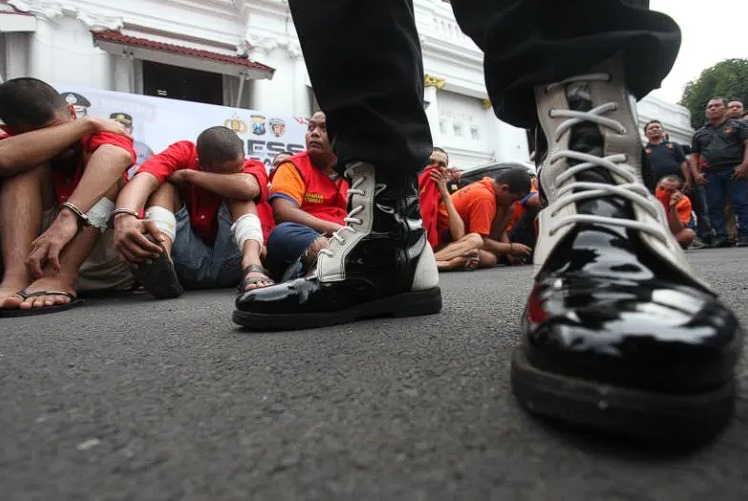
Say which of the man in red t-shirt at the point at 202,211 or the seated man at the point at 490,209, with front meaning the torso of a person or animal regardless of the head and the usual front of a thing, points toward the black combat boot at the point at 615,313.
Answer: the man in red t-shirt

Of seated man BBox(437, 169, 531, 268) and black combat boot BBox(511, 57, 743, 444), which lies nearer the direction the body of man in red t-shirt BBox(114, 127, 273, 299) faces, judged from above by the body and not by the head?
the black combat boot

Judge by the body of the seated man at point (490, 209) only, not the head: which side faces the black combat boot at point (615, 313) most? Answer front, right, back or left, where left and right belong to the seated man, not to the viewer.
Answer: right

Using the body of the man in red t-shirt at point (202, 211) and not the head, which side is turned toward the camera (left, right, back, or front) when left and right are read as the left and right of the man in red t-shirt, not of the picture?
front

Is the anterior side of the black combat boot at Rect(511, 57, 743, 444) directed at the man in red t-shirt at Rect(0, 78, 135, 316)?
no

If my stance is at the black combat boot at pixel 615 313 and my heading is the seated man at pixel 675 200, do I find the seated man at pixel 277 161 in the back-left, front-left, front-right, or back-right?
front-left

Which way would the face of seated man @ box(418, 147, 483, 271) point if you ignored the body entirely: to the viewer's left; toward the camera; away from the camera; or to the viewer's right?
toward the camera

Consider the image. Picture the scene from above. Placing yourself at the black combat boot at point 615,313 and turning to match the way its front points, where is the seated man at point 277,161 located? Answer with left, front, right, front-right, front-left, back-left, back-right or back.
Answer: back-right

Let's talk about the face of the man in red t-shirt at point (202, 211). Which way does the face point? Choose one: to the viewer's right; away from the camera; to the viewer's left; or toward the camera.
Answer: toward the camera

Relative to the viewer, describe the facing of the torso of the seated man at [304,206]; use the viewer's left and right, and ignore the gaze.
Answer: facing the viewer and to the right of the viewer

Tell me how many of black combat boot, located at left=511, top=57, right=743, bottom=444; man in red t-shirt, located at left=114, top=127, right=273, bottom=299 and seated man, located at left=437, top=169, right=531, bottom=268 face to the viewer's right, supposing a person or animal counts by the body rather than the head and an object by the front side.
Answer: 1

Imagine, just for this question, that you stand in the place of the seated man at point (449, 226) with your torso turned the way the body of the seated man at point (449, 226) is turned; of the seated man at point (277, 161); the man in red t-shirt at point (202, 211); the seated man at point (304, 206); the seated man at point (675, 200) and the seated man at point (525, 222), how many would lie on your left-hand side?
2

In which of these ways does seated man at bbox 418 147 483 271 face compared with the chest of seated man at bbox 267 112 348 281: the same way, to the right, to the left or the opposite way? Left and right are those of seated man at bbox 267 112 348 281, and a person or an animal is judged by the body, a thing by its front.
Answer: the same way
